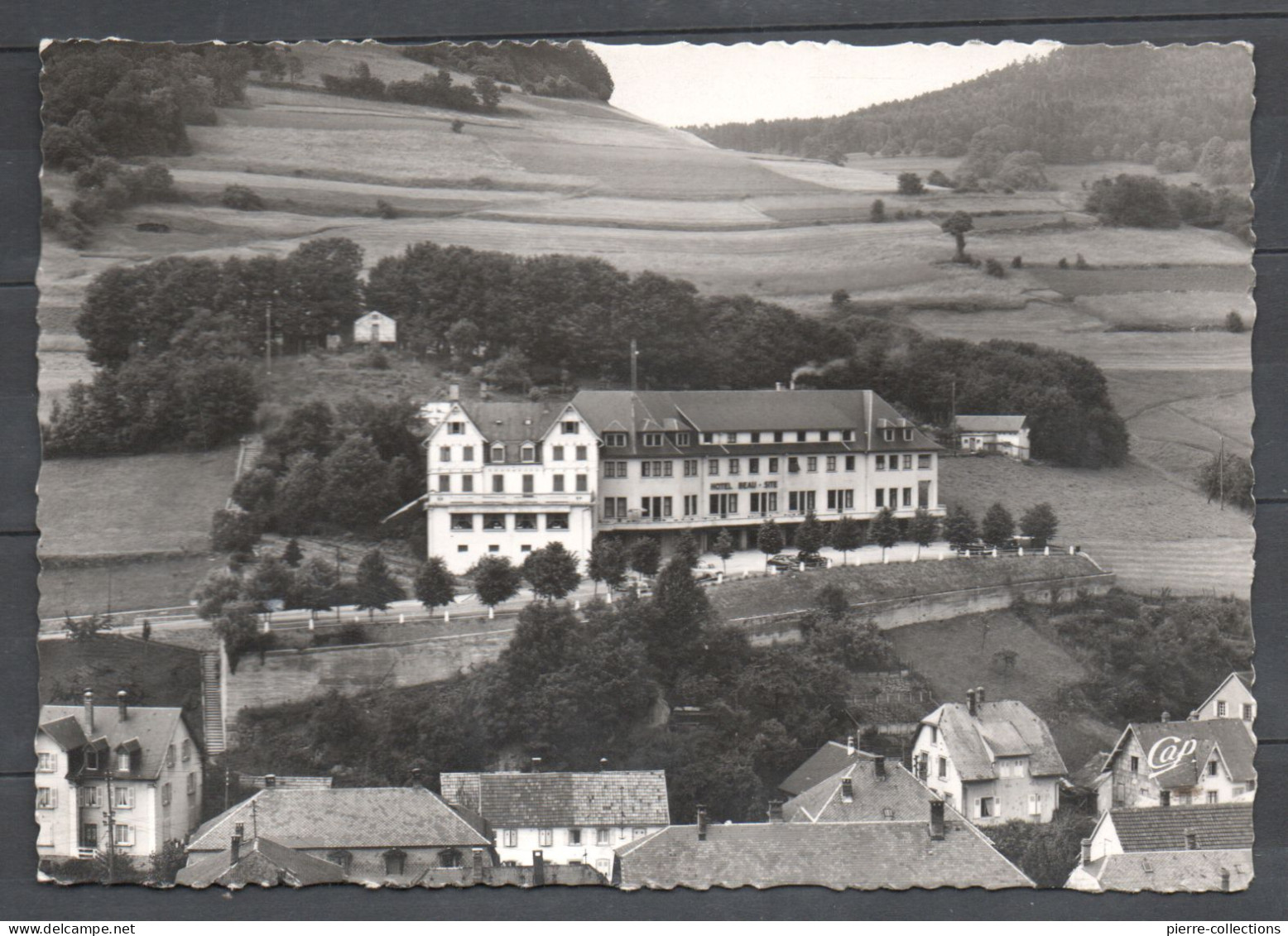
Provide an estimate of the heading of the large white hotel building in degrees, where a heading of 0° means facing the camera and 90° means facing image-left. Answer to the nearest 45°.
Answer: approximately 0°

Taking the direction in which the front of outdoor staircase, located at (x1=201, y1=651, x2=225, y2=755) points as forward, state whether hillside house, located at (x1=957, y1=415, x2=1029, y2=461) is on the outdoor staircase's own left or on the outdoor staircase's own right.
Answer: on the outdoor staircase's own left

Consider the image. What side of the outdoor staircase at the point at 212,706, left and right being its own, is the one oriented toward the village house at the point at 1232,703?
left

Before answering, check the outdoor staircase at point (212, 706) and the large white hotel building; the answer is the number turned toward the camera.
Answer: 2

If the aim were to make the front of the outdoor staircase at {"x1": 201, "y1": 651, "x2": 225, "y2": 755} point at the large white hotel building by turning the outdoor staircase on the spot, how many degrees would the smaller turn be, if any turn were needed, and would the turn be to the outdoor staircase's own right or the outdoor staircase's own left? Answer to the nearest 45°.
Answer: approximately 90° to the outdoor staircase's own left

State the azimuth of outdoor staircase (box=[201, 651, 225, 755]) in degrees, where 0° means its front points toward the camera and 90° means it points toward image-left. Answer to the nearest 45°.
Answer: approximately 0°
